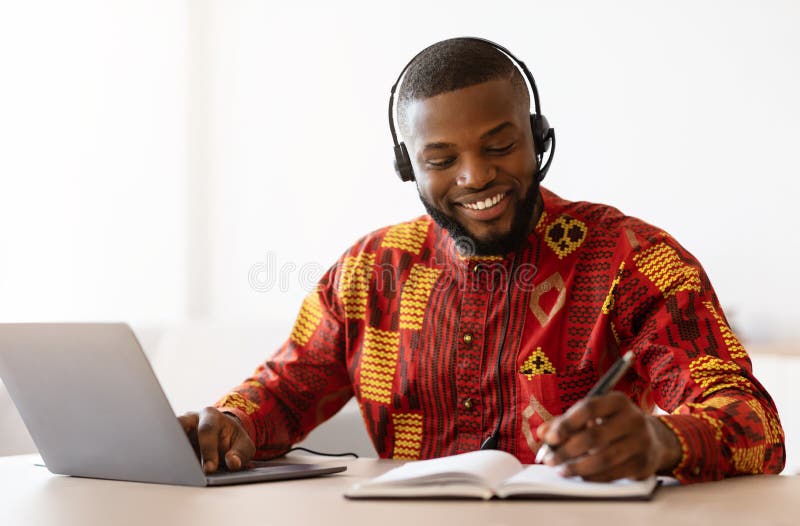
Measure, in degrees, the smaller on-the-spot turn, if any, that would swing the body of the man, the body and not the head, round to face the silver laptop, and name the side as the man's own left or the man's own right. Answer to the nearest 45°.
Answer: approximately 45° to the man's own right

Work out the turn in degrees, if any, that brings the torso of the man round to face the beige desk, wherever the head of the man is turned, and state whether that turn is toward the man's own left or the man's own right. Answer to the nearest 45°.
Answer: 0° — they already face it

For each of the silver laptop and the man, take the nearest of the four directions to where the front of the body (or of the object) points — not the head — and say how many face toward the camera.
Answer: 1

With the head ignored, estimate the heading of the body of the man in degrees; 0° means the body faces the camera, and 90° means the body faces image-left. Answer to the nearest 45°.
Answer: approximately 0°

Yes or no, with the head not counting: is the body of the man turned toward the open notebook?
yes

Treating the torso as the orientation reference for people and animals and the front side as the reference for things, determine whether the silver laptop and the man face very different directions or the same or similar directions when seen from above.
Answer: very different directions

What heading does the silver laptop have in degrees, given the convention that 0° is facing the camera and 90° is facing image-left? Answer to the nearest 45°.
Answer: approximately 225°
